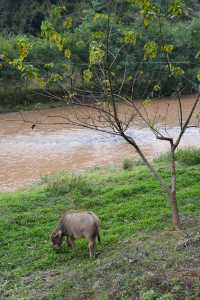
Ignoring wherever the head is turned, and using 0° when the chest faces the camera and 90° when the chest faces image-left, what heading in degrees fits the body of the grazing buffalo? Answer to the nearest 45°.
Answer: approximately 90°

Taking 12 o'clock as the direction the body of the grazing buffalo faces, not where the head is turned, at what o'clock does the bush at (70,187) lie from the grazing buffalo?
The bush is roughly at 3 o'clock from the grazing buffalo.

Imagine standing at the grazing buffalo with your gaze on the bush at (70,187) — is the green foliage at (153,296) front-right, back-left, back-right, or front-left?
back-right

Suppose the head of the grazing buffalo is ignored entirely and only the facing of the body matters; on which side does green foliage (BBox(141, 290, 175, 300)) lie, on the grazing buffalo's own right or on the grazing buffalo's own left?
on the grazing buffalo's own left
